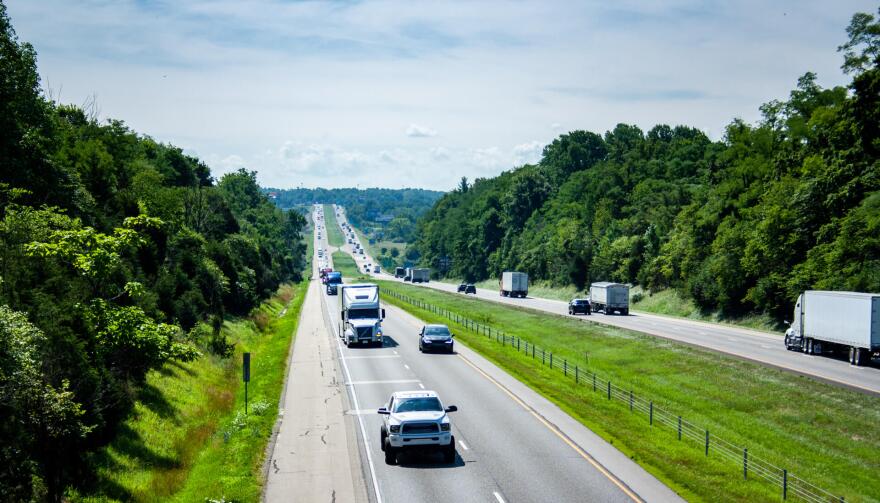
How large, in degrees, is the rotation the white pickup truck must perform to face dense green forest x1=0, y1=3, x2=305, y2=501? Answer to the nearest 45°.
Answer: approximately 90° to its right

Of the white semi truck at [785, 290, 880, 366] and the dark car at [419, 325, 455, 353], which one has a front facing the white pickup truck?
the dark car

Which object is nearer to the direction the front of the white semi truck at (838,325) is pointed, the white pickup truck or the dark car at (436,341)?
the dark car

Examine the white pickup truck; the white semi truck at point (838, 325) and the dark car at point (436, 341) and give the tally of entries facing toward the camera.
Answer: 2

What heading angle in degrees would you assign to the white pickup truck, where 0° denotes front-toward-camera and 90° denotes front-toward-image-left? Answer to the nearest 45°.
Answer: approximately 0°

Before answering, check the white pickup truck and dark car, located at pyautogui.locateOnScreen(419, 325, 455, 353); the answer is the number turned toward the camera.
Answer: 2

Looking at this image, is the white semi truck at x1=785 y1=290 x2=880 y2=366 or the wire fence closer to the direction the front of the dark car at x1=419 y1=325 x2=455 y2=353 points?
the wire fence

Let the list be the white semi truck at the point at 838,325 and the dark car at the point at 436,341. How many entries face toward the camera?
1

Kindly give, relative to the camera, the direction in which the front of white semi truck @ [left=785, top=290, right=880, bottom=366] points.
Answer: facing away from the viewer and to the left of the viewer
